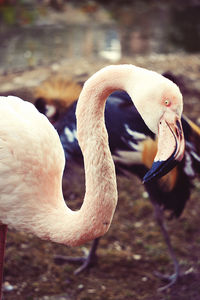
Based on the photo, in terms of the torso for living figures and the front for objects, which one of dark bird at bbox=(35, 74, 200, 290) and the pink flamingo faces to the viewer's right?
the pink flamingo

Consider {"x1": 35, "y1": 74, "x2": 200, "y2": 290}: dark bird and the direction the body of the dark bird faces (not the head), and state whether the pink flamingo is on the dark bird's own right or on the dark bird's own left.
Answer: on the dark bird's own left

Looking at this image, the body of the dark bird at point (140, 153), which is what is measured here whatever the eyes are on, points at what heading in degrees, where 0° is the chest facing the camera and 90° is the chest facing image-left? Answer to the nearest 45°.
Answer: approximately 90°

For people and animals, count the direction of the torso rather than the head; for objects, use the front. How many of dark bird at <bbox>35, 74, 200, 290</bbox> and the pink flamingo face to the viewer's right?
1

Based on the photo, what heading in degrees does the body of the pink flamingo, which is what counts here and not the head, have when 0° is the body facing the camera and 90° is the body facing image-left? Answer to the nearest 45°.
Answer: approximately 270°

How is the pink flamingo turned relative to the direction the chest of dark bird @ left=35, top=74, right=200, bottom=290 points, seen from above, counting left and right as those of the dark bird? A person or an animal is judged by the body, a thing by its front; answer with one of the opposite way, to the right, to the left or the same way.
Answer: the opposite way

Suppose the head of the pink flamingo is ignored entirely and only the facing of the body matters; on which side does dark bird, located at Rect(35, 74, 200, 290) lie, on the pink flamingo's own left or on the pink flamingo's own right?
on the pink flamingo's own left
